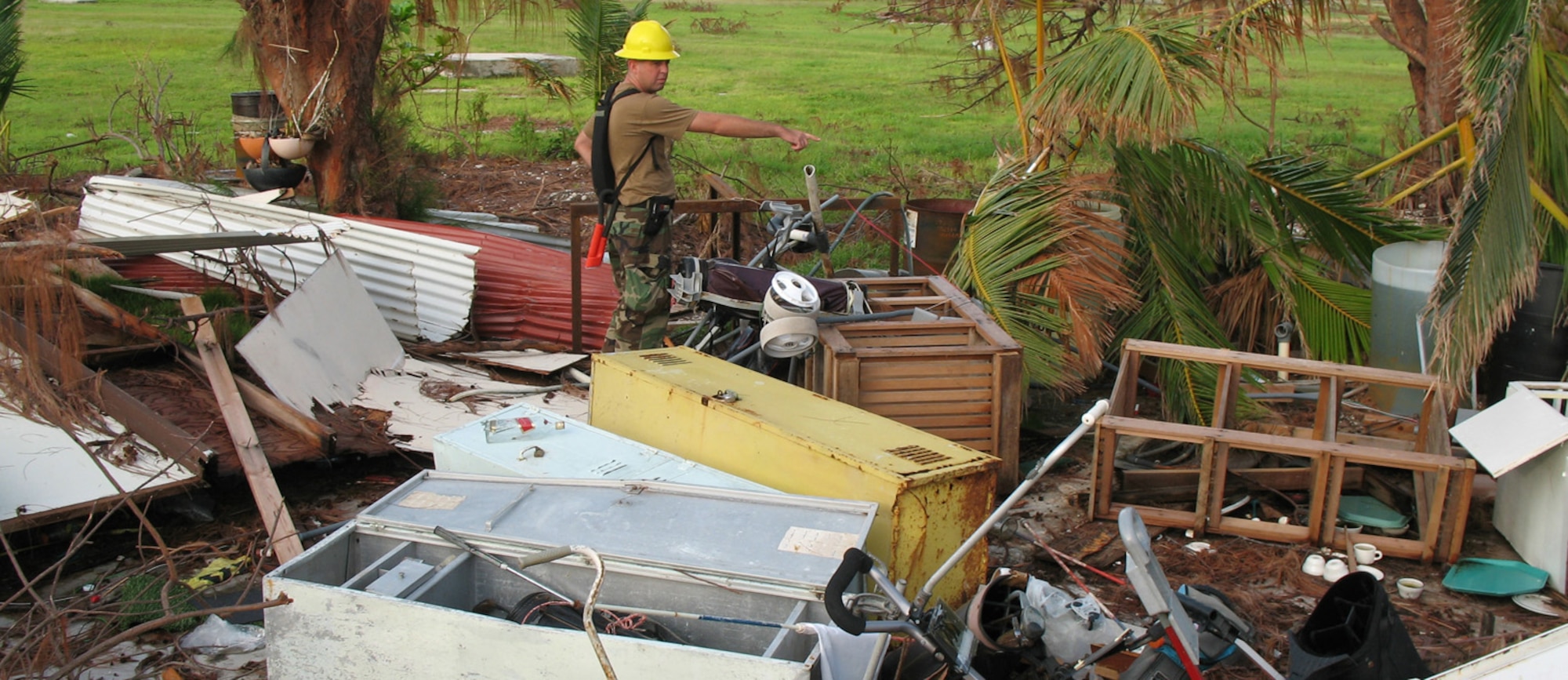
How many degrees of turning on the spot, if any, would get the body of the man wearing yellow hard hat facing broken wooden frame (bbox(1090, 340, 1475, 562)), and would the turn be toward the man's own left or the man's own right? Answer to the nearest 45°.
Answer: approximately 45° to the man's own right

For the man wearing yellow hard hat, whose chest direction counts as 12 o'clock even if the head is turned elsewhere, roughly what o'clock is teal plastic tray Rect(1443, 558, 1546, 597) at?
The teal plastic tray is roughly at 1 o'clock from the man wearing yellow hard hat.

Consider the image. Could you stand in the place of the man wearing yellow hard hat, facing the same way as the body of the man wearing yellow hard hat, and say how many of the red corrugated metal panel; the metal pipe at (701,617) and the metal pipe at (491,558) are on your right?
2

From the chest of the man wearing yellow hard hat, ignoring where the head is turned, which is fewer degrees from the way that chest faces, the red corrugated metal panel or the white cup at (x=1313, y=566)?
the white cup

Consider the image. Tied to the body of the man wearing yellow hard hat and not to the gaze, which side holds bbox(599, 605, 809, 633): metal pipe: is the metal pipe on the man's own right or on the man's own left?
on the man's own right

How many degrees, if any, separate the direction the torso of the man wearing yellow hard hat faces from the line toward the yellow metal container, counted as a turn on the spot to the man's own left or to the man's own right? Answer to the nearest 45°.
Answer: approximately 90° to the man's own right

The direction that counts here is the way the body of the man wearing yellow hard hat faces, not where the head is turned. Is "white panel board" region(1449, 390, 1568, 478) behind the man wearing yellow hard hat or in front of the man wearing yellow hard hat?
in front

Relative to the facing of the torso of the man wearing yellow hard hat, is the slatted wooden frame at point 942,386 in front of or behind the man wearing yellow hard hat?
in front

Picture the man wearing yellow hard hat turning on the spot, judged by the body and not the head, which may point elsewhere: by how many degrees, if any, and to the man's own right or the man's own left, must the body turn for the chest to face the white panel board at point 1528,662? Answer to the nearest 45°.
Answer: approximately 45° to the man's own right

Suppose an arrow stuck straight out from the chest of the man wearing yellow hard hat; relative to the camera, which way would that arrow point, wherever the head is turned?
to the viewer's right

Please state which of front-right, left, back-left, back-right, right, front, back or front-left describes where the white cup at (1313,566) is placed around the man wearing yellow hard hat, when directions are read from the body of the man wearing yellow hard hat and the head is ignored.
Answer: front-right

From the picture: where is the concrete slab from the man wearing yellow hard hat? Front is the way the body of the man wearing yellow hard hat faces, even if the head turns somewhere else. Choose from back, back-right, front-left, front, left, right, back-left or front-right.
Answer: left

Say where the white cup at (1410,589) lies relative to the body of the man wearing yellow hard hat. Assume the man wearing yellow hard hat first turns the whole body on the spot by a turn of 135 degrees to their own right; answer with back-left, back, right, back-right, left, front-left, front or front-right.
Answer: left

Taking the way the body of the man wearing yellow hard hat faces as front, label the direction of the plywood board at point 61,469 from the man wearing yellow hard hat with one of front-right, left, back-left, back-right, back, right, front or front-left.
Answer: back-right
